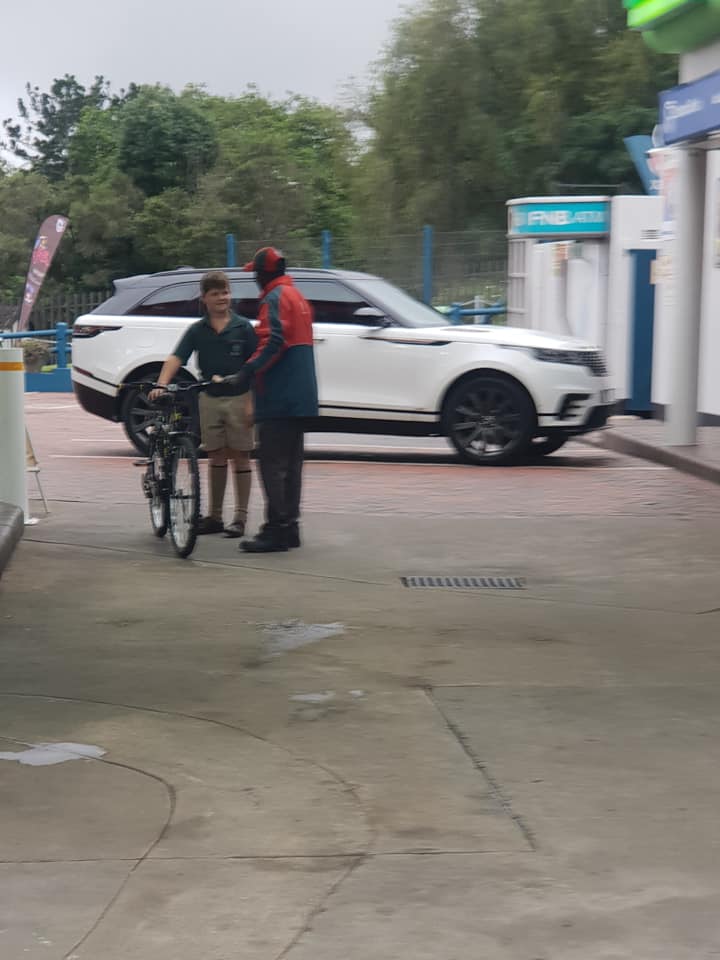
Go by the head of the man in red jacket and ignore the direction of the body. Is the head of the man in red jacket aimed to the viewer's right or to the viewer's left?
to the viewer's left

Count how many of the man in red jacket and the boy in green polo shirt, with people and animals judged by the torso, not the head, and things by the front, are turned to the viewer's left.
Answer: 1

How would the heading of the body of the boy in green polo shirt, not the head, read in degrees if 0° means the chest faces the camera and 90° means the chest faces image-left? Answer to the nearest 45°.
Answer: approximately 0°

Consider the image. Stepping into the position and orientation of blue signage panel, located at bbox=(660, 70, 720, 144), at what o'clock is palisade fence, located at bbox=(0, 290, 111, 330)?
The palisade fence is roughly at 3 o'clock from the blue signage panel.

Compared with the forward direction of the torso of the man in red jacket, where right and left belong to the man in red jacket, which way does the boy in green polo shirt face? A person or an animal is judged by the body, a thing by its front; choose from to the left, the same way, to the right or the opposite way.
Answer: to the left

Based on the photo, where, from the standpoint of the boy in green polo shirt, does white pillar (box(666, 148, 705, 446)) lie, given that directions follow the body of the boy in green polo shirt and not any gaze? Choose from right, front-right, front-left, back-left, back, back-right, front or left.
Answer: back-left

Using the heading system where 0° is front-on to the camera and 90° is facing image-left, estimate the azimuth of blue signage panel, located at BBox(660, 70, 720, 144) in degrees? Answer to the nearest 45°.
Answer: approximately 45°

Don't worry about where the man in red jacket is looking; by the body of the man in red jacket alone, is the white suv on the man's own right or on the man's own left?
on the man's own right

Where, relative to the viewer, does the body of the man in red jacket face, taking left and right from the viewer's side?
facing to the left of the viewer

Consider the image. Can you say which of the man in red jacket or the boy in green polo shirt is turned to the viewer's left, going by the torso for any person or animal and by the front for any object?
the man in red jacket
